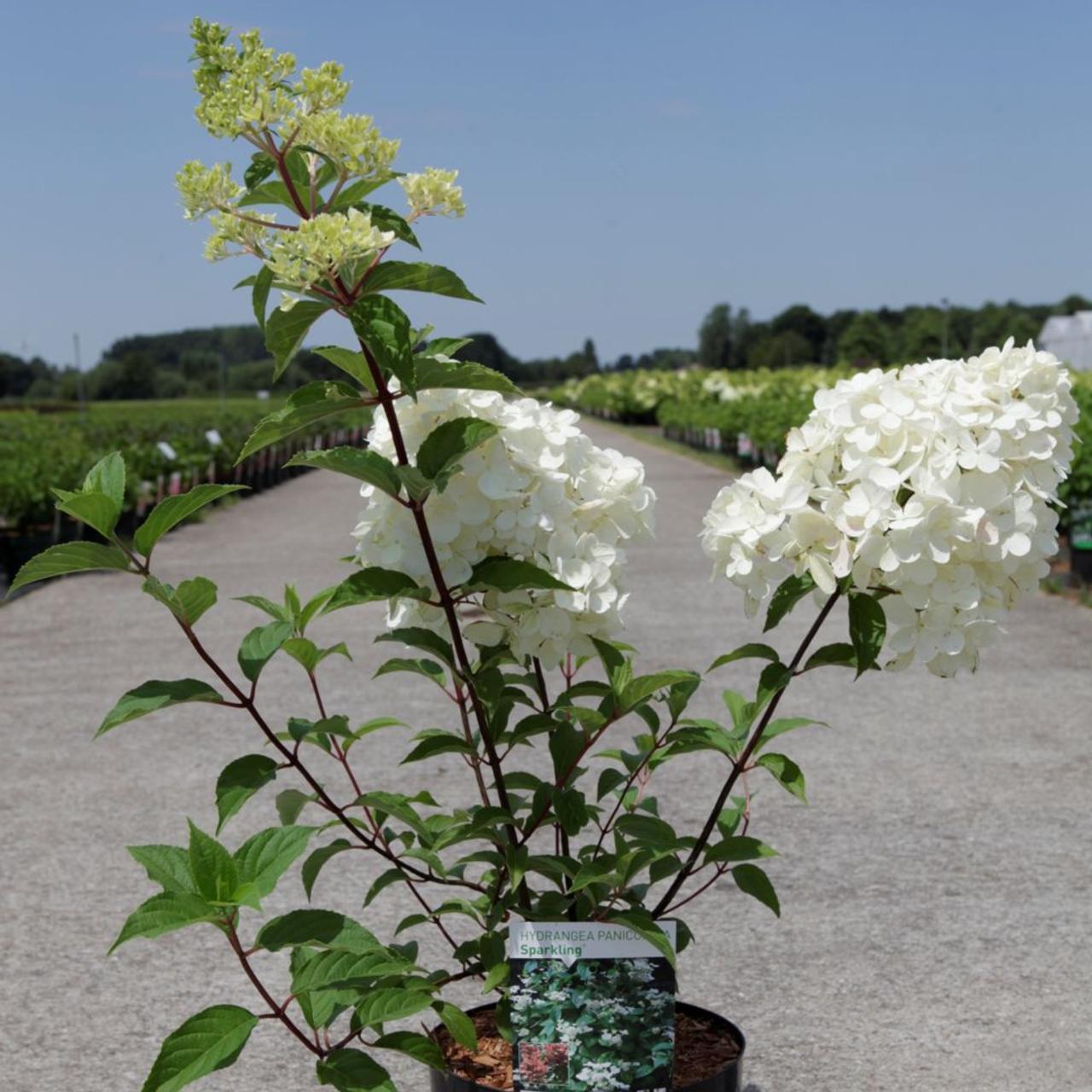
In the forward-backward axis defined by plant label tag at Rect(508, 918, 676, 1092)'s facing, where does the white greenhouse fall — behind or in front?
behind

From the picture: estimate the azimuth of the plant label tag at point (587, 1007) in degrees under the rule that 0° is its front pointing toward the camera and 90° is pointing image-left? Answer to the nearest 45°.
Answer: approximately 0°
